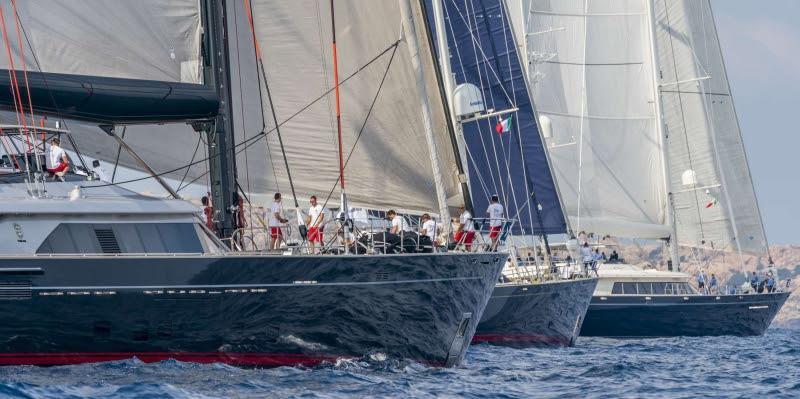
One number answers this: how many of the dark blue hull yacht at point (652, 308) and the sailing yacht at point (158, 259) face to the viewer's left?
0

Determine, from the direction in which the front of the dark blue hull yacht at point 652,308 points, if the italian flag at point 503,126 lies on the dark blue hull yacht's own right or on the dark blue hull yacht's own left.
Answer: on the dark blue hull yacht's own right

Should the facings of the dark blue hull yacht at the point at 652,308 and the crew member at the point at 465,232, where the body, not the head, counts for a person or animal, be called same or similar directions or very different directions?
very different directions

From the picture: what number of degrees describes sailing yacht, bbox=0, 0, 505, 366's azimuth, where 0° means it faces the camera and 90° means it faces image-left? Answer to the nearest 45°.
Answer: approximately 270°

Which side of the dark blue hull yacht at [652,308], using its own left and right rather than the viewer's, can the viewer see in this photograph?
right

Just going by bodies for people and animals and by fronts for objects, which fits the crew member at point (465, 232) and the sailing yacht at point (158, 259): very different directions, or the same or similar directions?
very different directions
